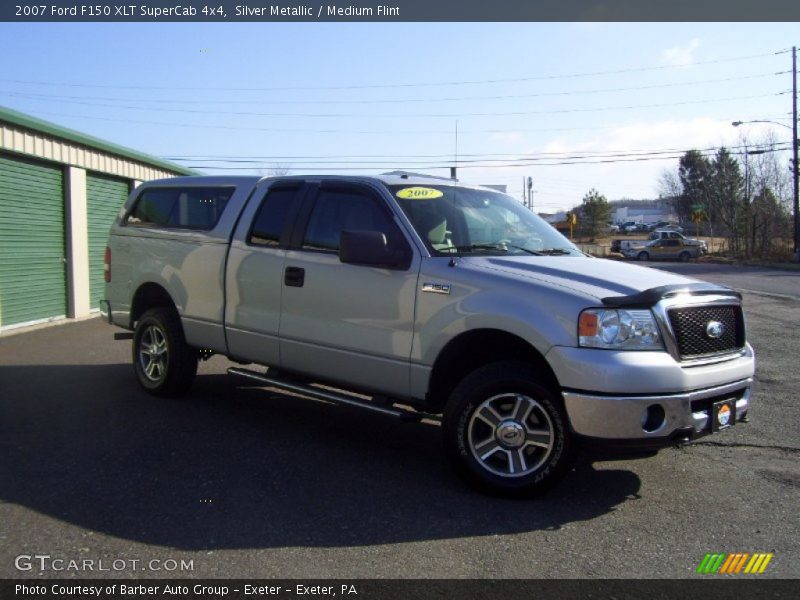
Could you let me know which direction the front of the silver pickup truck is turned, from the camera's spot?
facing the viewer and to the right of the viewer

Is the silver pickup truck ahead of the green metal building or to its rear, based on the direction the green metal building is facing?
ahead

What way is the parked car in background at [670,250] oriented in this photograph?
to the viewer's left

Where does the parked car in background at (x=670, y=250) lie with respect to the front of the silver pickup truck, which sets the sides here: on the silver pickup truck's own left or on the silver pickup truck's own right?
on the silver pickup truck's own left

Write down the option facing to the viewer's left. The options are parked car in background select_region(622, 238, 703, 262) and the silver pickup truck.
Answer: the parked car in background

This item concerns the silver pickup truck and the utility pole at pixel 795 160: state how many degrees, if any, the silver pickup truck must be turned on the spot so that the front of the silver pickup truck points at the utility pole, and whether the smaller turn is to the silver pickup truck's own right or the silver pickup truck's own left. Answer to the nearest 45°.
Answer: approximately 90° to the silver pickup truck's own left

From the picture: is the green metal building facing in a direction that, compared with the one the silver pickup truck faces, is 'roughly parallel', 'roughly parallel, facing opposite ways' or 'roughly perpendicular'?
roughly parallel

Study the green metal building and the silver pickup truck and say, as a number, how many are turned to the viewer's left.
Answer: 0

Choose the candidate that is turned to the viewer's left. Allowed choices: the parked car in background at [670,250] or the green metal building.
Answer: the parked car in background

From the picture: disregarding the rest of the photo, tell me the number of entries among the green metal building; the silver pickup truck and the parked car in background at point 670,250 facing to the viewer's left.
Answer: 1

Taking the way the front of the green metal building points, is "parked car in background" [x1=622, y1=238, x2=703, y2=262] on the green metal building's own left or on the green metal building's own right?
on the green metal building's own left

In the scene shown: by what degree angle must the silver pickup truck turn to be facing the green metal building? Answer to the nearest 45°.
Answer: approximately 180°

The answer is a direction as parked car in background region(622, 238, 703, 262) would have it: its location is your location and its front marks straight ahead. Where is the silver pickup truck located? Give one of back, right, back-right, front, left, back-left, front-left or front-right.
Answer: left
